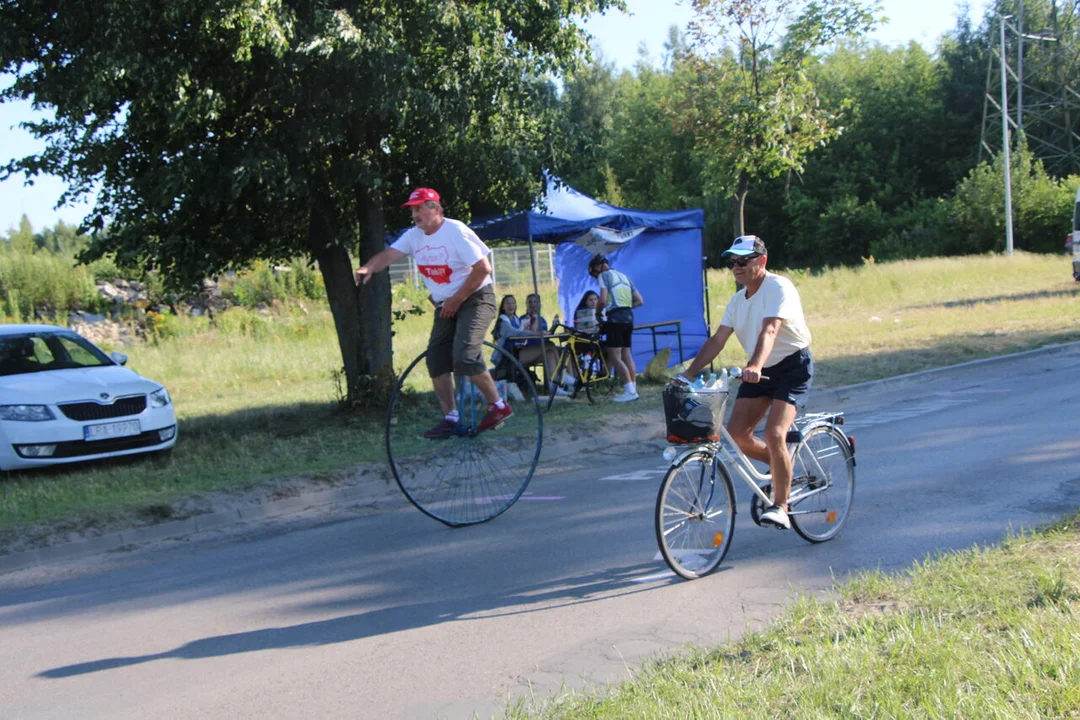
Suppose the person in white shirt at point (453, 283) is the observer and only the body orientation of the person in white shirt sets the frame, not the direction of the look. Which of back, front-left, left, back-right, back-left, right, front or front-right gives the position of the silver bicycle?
left

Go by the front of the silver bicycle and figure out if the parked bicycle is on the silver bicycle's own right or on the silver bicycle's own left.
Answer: on the silver bicycle's own right

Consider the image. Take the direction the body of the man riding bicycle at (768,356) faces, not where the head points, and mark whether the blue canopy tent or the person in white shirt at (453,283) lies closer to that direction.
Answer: the person in white shirt

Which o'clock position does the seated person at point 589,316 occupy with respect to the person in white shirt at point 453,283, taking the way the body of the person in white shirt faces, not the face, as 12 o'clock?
The seated person is roughly at 5 o'clock from the person in white shirt.

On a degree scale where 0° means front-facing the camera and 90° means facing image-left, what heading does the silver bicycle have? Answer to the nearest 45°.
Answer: approximately 45°

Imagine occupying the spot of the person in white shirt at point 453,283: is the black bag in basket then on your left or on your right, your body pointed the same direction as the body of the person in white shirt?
on your left

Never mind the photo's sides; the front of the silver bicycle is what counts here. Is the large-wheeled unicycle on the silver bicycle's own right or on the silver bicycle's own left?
on the silver bicycle's own right

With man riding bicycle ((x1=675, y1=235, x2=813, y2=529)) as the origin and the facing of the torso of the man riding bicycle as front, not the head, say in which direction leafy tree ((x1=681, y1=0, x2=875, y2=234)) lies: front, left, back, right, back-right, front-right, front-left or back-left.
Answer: back-right

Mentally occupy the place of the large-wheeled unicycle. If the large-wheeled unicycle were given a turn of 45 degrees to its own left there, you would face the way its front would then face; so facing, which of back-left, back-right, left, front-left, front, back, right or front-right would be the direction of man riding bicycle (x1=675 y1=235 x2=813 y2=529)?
front-left

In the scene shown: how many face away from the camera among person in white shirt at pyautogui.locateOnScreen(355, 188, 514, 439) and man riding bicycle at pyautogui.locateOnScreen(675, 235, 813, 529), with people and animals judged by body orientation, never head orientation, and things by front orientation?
0

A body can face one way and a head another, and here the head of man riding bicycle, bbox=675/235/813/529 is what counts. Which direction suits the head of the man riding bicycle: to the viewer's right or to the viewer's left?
to the viewer's left
